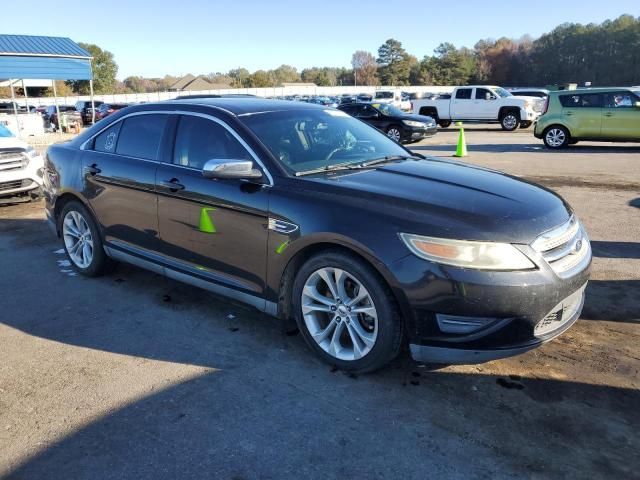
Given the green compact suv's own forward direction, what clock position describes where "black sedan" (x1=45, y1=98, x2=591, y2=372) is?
The black sedan is roughly at 3 o'clock from the green compact suv.

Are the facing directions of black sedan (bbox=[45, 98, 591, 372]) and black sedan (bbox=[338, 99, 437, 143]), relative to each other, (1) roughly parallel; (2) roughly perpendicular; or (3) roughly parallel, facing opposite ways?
roughly parallel

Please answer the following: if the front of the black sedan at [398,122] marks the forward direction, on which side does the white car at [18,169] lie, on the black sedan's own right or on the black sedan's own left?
on the black sedan's own right

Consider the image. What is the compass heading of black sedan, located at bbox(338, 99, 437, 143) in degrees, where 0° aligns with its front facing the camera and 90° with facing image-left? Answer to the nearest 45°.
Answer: approximately 315°

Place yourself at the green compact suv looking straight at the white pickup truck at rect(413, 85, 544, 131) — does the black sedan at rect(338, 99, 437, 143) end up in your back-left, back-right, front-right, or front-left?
front-left

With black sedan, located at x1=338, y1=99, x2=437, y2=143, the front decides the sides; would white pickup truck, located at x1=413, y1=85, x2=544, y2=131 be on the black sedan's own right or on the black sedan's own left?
on the black sedan's own left

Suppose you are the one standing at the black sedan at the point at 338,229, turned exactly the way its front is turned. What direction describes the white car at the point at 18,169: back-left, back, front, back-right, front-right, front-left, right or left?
back

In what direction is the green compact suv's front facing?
to the viewer's right

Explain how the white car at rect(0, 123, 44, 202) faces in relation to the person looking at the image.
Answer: facing the viewer and to the right of the viewer

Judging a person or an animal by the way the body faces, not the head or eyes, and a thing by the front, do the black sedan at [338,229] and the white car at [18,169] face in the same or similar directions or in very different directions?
same or similar directions

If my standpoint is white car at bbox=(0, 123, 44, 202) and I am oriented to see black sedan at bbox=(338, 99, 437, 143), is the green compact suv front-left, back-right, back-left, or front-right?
front-right

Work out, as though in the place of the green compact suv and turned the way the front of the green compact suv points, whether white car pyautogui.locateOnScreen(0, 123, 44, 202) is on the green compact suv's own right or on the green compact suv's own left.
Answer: on the green compact suv's own right

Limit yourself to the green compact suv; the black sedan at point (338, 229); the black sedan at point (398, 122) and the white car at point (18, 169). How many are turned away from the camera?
0

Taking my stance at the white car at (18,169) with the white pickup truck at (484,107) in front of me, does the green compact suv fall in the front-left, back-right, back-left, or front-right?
front-right

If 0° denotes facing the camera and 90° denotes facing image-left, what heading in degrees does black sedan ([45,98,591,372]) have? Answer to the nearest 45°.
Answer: approximately 315°
